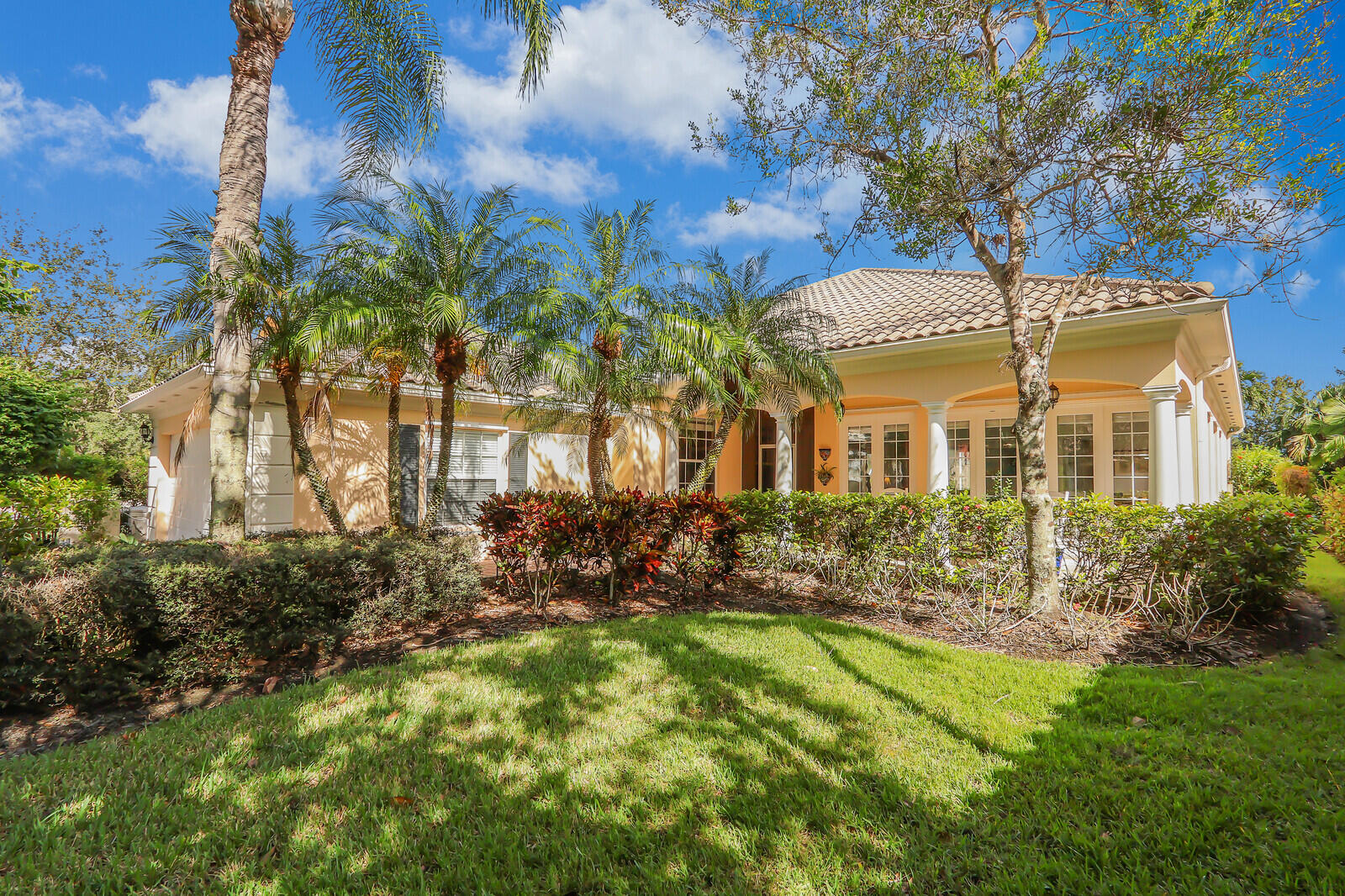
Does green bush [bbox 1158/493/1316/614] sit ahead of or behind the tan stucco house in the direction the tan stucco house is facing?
ahead

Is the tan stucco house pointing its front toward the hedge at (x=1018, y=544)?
yes

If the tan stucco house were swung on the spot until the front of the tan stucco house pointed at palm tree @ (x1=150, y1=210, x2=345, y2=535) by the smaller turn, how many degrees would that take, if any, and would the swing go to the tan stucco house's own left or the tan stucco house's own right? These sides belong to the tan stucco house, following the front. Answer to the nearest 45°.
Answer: approximately 90° to the tan stucco house's own right

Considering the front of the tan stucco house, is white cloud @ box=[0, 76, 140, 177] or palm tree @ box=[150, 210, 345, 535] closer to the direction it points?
the palm tree

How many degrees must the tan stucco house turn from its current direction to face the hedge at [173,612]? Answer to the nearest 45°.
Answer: approximately 45° to its right

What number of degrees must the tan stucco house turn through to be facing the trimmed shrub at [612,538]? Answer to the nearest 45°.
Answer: approximately 45° to its right

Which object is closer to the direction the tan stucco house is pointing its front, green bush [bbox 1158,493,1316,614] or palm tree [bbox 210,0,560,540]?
the green bush

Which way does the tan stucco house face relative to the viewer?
toward the camera

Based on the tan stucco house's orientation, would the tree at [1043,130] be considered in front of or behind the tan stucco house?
in front
